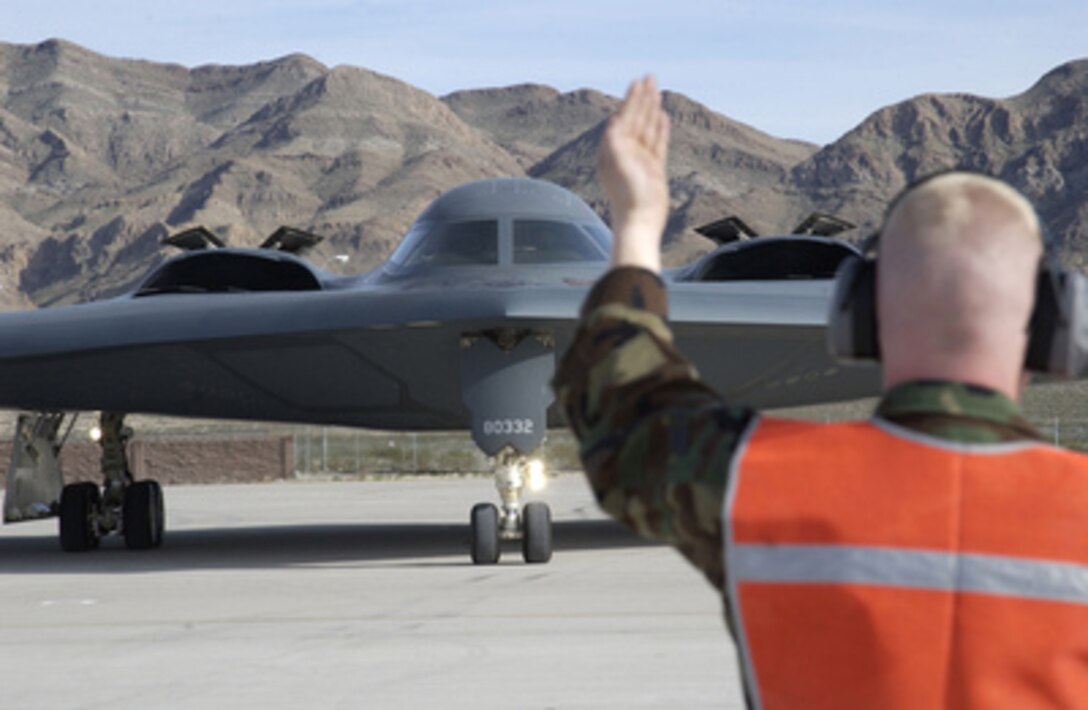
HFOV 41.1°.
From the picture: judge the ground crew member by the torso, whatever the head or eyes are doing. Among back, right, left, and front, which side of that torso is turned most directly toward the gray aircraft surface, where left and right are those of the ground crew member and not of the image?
front

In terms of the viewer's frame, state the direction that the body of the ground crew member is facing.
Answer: away from the camera

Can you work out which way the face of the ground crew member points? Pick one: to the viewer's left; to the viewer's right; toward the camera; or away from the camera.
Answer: away from the camera
